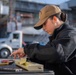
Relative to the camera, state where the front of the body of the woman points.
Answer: to the viewer's left
